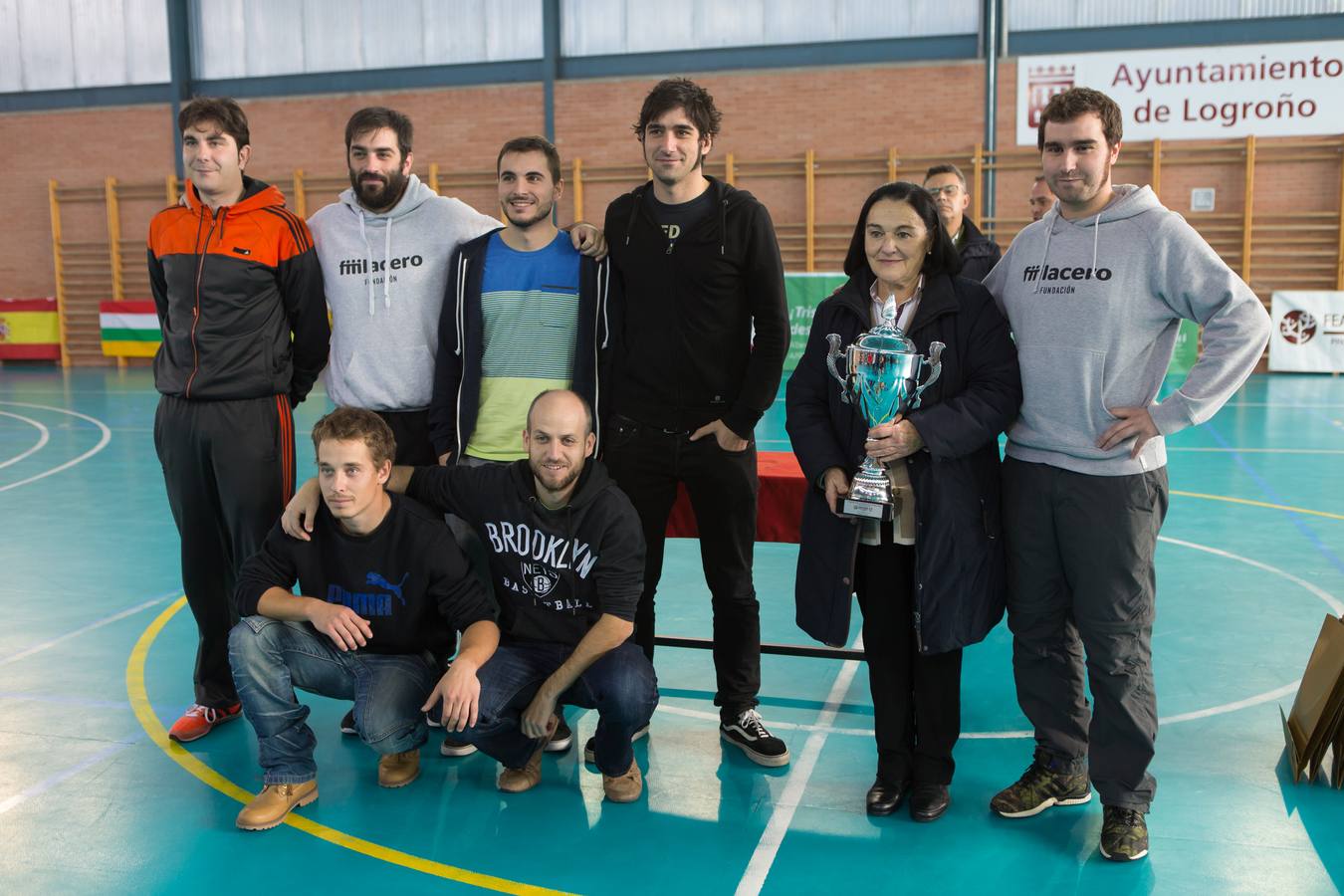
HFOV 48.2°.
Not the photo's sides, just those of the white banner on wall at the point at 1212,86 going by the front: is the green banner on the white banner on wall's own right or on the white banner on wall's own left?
on the white banner on wall's own right

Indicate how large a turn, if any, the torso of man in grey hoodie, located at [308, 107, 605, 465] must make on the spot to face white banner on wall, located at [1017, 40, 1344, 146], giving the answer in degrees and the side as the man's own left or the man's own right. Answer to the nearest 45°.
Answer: approximately 135° to the man's own left

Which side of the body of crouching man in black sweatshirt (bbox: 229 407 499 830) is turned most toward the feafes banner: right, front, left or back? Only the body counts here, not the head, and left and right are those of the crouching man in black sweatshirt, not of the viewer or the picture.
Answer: back

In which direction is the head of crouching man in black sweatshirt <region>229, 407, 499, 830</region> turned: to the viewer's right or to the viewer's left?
to the viewer's left

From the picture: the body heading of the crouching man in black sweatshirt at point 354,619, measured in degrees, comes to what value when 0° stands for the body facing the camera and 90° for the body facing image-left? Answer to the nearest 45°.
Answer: approximately 45°

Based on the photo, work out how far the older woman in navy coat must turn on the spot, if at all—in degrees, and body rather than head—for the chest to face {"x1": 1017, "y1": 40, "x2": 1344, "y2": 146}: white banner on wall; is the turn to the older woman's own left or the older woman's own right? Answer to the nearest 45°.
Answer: approximately 180°

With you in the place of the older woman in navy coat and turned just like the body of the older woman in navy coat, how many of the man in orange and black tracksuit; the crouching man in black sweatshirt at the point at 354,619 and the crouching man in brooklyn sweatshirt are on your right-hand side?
3

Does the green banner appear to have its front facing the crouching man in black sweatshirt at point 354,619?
yes

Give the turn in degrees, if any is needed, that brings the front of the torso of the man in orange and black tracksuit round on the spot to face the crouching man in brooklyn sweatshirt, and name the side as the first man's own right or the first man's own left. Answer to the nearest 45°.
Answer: approximately 90° to the first man's own left

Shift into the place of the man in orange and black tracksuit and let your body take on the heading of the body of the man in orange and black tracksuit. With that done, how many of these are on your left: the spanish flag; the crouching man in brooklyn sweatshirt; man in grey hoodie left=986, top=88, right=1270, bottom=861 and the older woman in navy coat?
3

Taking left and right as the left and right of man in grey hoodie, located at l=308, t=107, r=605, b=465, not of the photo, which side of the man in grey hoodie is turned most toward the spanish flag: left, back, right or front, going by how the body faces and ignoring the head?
back
